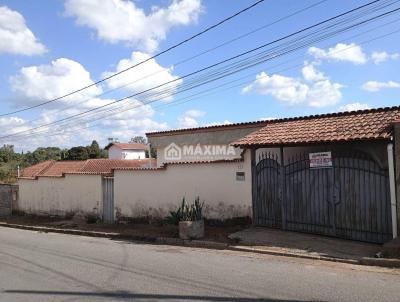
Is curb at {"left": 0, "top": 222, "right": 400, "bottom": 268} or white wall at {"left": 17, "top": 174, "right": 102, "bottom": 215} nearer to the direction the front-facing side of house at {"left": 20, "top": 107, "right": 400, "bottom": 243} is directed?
the curb

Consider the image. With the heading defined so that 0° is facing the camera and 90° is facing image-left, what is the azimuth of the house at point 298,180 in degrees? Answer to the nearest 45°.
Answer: approximately 45°

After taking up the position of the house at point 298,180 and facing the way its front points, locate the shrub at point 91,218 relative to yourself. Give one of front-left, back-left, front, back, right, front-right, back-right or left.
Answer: right

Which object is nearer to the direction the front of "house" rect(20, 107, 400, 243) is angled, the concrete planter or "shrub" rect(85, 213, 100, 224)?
the concrete planter

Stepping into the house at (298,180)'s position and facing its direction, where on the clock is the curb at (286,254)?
The curb is roughly at 11 o'clock from the house.

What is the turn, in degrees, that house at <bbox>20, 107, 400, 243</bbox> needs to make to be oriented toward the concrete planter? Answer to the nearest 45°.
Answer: approximately 45° to its right

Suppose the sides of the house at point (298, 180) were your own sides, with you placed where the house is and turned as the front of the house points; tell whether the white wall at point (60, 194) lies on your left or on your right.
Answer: on your right
